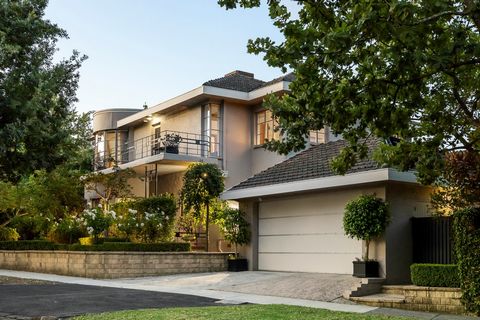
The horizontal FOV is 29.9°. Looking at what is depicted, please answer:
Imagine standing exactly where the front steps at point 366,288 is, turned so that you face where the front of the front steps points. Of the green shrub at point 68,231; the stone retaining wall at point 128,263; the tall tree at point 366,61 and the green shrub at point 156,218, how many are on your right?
3

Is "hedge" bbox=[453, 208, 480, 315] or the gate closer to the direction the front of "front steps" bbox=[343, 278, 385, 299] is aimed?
the hedge

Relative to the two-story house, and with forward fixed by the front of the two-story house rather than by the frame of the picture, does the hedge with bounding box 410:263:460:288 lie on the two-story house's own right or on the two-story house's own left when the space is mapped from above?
on the two-story house's own left

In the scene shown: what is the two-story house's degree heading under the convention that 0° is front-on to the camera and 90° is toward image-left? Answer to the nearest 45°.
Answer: approximately 45°

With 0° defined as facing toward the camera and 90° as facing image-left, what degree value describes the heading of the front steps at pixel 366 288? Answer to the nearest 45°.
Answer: approximately 45°

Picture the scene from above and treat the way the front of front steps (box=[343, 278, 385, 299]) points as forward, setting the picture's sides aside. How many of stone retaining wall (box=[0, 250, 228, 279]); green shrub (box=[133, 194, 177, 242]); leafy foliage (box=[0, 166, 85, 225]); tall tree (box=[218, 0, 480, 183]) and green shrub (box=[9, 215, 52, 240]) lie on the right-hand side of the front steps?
4

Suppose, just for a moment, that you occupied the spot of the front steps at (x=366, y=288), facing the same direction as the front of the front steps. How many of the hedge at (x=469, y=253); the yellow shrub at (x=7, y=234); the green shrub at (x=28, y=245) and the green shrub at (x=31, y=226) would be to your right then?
3

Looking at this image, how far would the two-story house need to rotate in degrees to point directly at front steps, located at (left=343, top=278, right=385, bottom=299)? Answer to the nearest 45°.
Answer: approximately 45° to its left

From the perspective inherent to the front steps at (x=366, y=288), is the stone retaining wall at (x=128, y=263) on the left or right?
on its right

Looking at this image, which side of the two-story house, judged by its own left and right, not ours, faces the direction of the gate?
left
